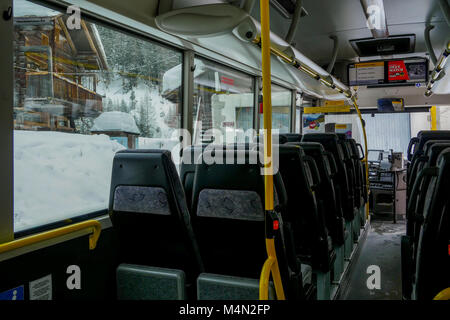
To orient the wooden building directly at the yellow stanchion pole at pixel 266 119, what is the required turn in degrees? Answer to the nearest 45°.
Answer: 0° — it already faces it

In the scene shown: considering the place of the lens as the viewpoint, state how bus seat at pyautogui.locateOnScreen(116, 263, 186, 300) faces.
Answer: facing away from the viewer and to the right of the viewer

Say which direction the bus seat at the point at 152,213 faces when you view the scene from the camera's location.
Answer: facing away from the viewer and to the right of the viewer

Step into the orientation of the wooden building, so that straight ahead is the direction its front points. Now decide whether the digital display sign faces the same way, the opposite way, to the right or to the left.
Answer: to the right

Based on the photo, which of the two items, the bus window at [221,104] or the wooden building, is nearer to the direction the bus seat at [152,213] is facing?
the bus window

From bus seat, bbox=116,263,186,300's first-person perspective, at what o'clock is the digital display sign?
The digital display sign is roughly at 12 o'clock from the bus seat.

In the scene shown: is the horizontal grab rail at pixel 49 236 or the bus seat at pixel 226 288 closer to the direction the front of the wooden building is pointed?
the bus seat
